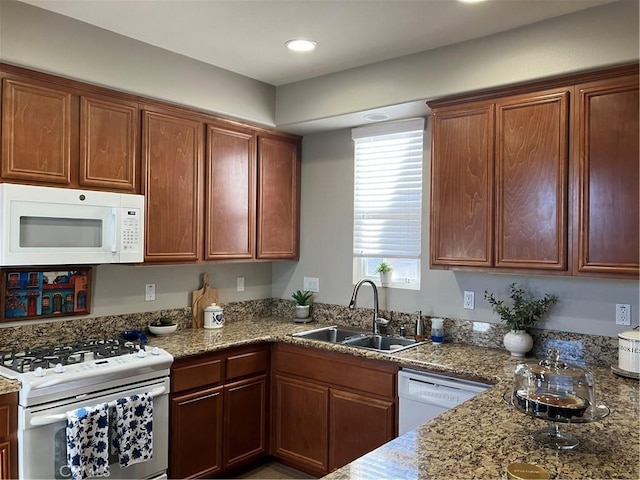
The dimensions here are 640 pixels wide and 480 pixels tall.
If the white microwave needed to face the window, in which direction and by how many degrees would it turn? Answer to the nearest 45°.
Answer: approximately 45° to its left

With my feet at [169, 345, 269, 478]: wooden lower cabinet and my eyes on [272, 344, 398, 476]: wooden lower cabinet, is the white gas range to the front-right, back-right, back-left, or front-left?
back-right

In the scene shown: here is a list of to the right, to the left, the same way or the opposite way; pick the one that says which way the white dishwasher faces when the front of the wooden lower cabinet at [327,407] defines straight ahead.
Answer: the same way

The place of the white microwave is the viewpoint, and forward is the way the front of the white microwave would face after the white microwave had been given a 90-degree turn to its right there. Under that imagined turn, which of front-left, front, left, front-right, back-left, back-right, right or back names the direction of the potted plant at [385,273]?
back-left

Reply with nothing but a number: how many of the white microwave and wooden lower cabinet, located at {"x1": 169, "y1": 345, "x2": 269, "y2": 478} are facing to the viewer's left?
0

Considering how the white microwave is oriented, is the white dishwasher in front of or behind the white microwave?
in front

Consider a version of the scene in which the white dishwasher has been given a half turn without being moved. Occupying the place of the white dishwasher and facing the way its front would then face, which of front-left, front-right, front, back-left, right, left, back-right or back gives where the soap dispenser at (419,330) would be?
front-left

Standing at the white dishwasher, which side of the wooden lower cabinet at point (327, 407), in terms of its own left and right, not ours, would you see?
left

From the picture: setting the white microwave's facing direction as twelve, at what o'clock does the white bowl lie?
The white bowl is roughly at 9 o'clock from the white microwave.

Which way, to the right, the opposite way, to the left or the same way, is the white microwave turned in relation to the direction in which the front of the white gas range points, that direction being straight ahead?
the same way

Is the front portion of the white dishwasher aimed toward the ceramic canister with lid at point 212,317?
no

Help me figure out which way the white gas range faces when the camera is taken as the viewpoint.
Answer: facing the viewer and to the right of the viewer

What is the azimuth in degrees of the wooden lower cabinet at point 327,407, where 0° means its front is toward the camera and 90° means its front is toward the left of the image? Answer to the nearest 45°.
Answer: approximately 45°

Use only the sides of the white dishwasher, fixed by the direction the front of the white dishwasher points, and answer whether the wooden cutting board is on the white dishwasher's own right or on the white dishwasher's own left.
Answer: on the white dishwasher's own right

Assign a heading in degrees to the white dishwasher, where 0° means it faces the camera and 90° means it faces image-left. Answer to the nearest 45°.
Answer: approximately 45°

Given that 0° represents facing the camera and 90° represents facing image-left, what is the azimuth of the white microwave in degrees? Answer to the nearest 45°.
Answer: approximately 315°

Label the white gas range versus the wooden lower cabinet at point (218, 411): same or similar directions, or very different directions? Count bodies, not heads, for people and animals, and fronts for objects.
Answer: same or similar directions
